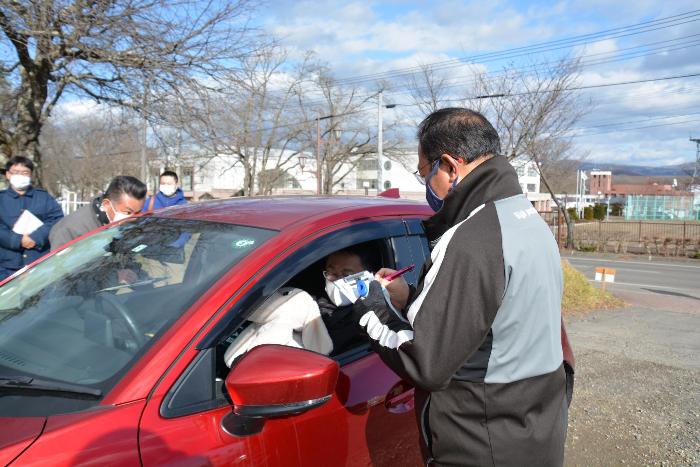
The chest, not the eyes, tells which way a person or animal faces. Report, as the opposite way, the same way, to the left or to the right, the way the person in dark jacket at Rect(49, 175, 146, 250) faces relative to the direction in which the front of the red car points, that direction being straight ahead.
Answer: to the left

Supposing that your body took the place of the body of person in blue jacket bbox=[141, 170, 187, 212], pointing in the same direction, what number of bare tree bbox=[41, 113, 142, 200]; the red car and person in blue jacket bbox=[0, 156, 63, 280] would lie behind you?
1

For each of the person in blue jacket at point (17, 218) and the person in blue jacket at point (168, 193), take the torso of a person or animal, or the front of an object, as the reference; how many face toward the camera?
2

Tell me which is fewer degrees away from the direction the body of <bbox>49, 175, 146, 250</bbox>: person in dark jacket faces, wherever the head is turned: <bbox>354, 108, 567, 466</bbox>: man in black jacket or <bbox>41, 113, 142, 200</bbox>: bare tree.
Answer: the man in black jacket

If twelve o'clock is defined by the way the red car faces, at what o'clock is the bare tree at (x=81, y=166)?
The bare tree is roughly at 4 o'clock from the red car.

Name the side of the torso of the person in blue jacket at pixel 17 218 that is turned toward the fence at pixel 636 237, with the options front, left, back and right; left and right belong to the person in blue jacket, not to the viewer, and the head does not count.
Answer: left

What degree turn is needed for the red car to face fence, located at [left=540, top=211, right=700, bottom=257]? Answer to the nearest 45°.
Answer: approximately 180°

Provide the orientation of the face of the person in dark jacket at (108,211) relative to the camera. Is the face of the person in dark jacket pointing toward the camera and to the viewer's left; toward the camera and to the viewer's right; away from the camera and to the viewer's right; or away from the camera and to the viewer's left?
toward the camera and to the viewer's right

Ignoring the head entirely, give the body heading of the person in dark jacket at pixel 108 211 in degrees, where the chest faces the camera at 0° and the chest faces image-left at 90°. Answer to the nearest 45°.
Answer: approximately 315°

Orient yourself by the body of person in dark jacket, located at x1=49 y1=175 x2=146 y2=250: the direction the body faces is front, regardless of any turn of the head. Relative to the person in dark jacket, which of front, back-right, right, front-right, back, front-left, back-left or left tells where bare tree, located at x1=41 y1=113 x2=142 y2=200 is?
back-left

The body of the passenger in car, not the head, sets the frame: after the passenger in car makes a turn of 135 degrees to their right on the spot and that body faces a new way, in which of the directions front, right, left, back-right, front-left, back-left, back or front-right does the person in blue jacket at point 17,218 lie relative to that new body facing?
front-left

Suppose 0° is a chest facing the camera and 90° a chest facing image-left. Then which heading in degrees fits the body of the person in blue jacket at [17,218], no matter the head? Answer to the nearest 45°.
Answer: approximately 0°
